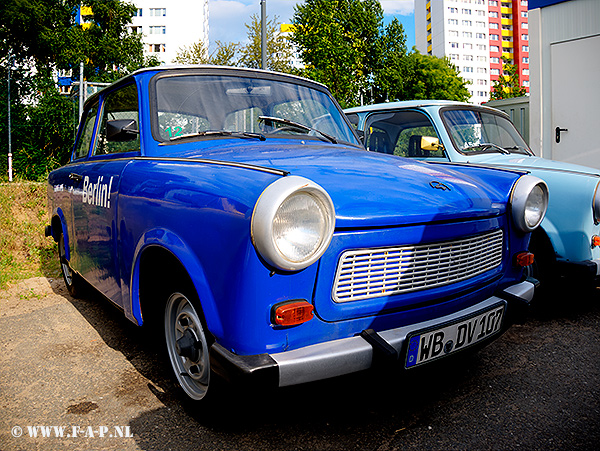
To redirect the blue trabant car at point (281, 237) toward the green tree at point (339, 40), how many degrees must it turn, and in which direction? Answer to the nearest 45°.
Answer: approximately 135° to its left

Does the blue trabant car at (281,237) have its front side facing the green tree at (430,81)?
no

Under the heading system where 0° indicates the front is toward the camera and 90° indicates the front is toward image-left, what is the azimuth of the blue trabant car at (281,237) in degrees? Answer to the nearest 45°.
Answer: approximately 315°

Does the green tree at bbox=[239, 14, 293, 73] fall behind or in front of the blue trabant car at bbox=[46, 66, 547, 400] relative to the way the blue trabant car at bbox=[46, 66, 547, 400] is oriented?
behind
